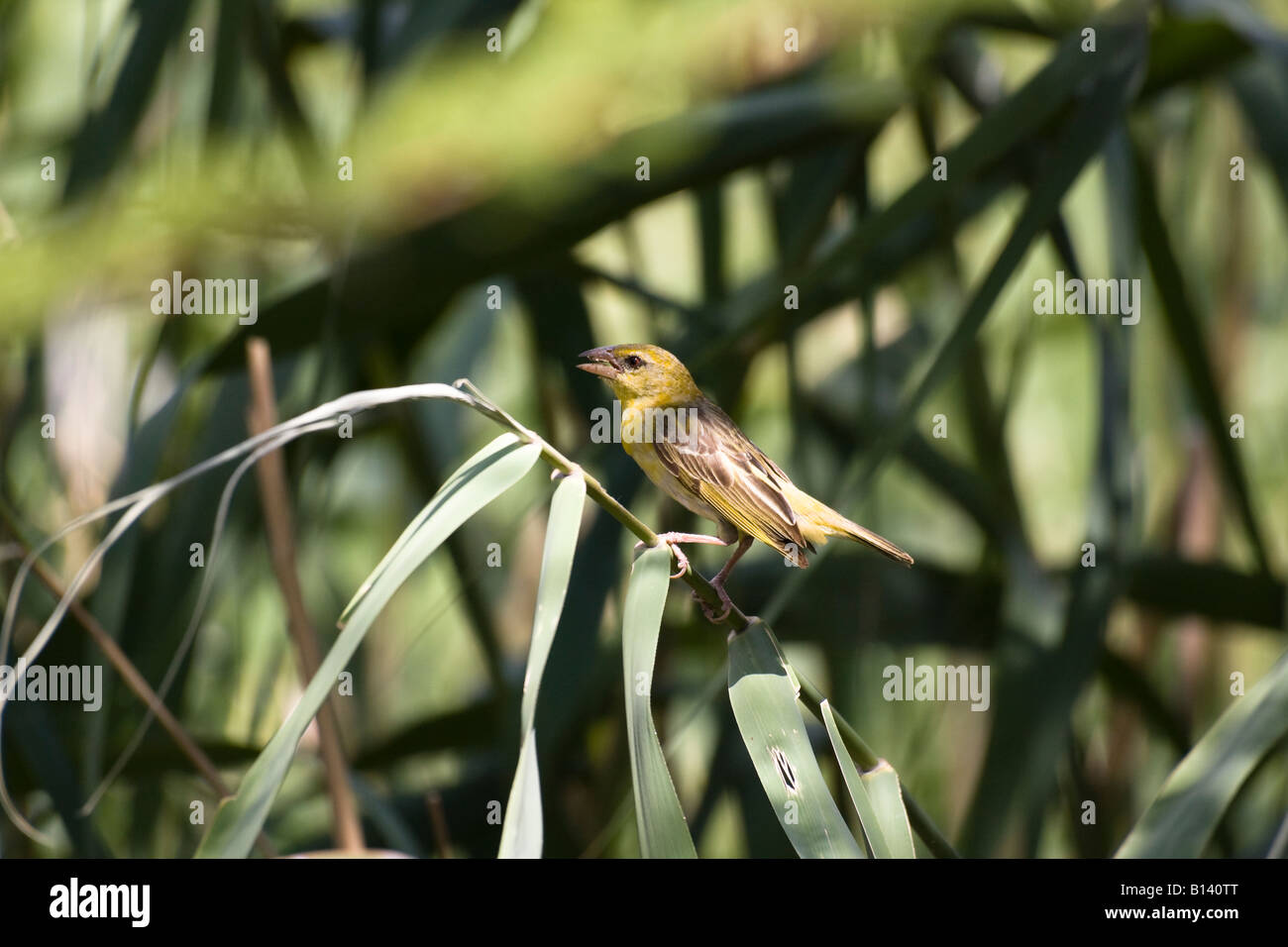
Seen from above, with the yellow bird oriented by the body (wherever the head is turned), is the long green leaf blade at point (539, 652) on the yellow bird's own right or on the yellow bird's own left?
on the yellow bird's own left

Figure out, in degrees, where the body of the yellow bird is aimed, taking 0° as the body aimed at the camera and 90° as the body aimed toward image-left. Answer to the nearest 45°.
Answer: approximately 90°

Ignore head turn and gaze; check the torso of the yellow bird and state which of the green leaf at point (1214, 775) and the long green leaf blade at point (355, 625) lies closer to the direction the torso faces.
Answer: the long green leaf blade

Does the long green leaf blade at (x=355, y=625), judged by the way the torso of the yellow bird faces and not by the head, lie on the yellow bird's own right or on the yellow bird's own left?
on the yellow bird's own left

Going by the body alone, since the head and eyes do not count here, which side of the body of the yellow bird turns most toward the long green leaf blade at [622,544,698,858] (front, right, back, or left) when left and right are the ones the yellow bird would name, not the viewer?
front

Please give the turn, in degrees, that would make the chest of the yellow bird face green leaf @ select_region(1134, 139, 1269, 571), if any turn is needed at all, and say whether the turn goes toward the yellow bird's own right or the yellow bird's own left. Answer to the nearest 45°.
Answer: approximately 135° to the yellow bird's own right
